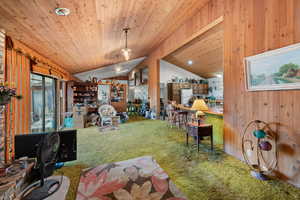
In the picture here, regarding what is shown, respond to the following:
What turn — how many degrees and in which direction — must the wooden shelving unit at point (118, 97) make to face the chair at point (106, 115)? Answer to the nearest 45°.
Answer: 0° — it already faces it

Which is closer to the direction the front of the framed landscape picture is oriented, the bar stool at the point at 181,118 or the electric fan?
the electric fan

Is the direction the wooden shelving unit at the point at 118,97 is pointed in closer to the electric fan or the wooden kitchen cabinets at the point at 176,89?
the electric fan

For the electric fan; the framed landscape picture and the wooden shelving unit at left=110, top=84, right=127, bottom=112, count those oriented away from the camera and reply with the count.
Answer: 0

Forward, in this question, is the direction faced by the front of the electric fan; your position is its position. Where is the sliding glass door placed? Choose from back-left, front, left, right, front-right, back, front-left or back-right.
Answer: back-left

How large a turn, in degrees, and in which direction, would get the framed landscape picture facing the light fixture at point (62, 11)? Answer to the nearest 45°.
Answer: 0° — it already faces it

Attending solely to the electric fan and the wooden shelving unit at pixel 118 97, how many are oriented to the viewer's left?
0

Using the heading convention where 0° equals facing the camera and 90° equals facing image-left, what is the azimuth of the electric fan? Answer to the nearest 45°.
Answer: approximately 315°

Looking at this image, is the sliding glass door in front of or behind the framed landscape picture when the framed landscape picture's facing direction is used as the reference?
in front

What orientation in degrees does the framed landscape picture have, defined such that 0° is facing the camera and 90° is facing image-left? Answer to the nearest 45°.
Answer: approximately 45°

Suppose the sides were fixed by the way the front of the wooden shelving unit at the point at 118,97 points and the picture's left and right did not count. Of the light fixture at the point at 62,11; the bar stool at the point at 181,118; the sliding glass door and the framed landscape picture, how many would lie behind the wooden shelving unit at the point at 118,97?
0

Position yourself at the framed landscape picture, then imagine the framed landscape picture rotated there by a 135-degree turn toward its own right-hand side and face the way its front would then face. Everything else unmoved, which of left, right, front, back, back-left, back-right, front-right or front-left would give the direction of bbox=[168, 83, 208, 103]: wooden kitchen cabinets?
front-left

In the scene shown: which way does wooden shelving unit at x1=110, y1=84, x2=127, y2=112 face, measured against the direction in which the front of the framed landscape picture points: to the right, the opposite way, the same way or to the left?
to the left

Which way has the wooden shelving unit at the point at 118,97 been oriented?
toward the camera

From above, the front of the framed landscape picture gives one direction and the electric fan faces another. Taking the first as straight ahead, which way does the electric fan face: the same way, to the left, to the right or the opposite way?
the opposite way

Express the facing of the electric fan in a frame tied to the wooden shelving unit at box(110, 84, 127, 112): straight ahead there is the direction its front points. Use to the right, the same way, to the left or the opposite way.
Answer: to the left
